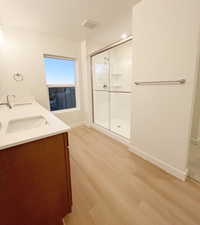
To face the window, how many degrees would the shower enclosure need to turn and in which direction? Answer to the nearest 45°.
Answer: approximately 45° to its right

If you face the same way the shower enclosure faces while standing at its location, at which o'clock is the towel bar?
The towel bar is roughly at 10 o'clock from the shower enclosure.

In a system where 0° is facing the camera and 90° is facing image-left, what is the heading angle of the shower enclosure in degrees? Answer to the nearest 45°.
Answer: approximately 45°
